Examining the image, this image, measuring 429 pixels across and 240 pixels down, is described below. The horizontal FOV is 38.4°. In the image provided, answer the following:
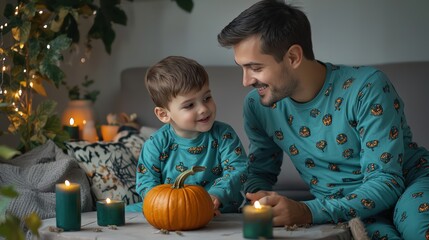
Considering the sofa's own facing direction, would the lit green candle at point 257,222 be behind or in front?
in front

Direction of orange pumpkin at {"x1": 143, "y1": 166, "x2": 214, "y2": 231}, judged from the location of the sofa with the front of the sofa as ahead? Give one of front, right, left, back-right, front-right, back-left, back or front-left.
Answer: front

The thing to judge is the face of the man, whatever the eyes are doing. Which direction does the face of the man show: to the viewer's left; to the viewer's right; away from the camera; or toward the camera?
to the viewer's left

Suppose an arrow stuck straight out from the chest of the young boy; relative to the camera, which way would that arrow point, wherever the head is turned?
toward the camera

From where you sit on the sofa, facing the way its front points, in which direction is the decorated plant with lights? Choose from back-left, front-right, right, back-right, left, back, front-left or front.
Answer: right

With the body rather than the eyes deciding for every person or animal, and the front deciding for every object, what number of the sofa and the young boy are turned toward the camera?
2

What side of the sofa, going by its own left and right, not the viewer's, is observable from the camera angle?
front

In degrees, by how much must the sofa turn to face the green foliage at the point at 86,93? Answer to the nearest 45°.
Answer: approximately 135° to its right

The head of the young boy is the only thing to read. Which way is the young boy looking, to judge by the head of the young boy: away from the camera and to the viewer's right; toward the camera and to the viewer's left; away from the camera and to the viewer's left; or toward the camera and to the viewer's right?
toward the camera and to the viewer's right

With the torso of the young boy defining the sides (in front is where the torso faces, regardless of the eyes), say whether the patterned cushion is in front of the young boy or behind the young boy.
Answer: behind

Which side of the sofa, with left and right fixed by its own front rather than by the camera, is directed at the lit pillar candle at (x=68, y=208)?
front

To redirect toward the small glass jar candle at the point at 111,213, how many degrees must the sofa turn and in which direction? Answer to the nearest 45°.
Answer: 0° — it already faces it

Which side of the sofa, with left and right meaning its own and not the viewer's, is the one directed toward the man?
front

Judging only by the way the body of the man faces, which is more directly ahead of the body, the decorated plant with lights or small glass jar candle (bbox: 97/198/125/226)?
the small glass jar candle

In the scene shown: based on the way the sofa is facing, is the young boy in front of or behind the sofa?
in front

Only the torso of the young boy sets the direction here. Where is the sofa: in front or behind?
behind

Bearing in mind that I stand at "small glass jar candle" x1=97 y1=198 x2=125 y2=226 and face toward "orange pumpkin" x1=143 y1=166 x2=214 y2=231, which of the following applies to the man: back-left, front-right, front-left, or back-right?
front-left

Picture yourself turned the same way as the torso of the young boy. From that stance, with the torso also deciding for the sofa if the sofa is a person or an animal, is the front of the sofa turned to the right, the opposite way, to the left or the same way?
the same way

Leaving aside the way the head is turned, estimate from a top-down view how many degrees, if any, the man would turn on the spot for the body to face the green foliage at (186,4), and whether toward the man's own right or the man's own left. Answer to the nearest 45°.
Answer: approximately 90° to the man's own right

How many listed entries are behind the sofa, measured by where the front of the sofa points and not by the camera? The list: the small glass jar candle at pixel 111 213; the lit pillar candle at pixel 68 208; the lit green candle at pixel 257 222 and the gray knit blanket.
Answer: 0

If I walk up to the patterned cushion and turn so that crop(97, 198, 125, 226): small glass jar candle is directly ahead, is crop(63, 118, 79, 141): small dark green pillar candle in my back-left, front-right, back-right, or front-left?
back-right
